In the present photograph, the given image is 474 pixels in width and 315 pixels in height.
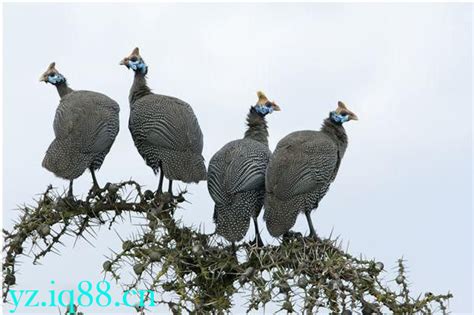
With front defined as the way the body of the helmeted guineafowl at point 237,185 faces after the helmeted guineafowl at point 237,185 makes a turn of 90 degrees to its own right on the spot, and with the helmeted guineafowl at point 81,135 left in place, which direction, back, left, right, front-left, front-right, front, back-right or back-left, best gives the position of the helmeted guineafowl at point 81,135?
back-right

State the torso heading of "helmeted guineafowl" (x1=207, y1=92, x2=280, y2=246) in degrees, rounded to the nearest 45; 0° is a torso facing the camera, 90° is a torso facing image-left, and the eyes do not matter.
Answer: approximately 225°
